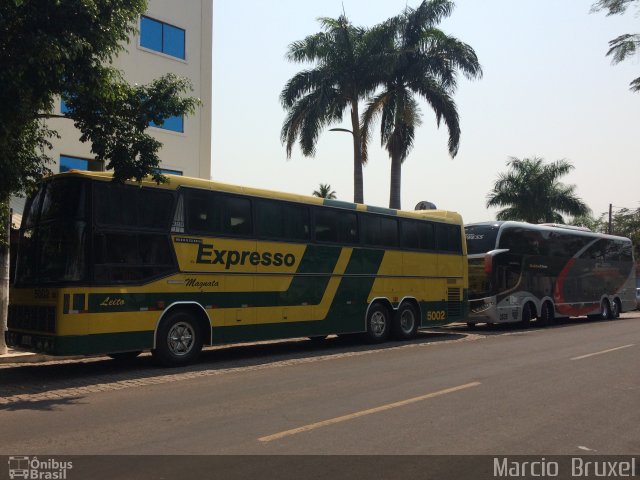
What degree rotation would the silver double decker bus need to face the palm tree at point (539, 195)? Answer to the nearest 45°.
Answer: approximately 135° to its right

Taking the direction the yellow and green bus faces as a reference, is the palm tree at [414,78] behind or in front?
behind

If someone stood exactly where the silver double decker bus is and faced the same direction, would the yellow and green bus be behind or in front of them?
in front

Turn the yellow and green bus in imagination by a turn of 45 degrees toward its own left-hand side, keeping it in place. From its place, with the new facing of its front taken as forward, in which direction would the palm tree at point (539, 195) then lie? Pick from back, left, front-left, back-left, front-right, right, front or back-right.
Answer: back-left

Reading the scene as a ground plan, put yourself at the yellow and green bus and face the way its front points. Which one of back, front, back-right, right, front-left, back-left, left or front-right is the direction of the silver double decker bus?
back

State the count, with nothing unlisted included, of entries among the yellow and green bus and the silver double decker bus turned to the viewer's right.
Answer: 0

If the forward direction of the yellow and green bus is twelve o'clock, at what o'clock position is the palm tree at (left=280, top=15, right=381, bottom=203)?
The palm tree is roughly at 5 o'clock from the yellow and green bus.

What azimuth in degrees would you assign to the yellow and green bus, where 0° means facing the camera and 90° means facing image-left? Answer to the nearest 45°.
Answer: approximately 45°

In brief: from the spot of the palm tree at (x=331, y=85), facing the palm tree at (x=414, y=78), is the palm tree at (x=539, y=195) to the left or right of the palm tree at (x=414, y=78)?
left

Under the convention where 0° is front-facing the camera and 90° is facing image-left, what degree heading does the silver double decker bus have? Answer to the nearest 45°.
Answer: approximately 45°
